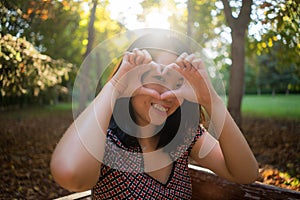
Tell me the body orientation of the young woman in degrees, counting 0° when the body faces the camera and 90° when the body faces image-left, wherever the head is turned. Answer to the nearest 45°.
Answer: approximately 0°

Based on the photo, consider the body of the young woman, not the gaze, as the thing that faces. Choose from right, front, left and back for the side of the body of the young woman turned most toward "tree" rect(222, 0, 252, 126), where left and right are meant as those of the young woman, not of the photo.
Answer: back
